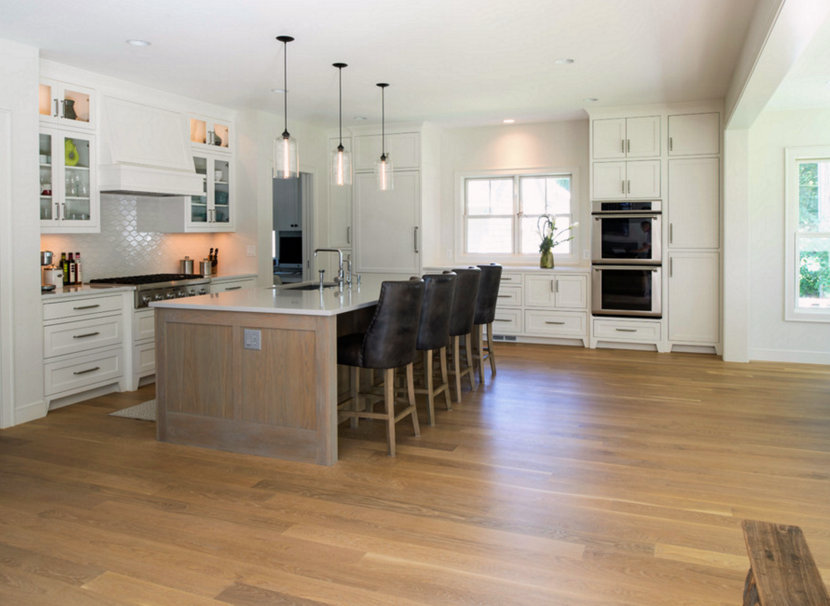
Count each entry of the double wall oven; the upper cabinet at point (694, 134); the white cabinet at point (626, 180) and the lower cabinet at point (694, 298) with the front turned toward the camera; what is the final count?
4

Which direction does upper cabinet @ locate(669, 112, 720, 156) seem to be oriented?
toward the camera

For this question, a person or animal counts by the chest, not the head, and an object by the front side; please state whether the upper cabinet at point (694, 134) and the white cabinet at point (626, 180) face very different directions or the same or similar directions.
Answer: same or similar directions

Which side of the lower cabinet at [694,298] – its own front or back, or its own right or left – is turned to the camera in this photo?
front

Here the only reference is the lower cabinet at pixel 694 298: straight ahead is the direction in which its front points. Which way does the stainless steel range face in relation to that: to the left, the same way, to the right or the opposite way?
to the left

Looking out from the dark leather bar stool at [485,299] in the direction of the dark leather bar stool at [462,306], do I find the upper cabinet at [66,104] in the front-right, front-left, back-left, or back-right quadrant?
front-right

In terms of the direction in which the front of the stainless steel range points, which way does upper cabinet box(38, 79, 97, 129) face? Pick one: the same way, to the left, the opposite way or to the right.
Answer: the same way

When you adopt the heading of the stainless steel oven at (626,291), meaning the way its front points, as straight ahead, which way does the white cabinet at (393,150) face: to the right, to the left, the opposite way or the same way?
the same way

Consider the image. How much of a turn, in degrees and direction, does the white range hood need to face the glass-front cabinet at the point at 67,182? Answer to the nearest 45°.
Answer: approximately 90° to its right

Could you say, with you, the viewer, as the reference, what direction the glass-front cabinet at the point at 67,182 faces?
facing the viewer and to the right of the viewer

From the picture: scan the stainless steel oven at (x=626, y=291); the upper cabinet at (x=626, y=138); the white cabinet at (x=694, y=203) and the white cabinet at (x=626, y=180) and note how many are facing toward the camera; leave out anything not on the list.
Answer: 4

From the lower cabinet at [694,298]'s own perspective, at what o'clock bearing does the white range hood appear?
The white range hood is roughly at 2 o'clock from the lower cabinet.

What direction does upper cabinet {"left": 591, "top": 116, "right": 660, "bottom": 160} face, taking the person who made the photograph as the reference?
facing the viewer
